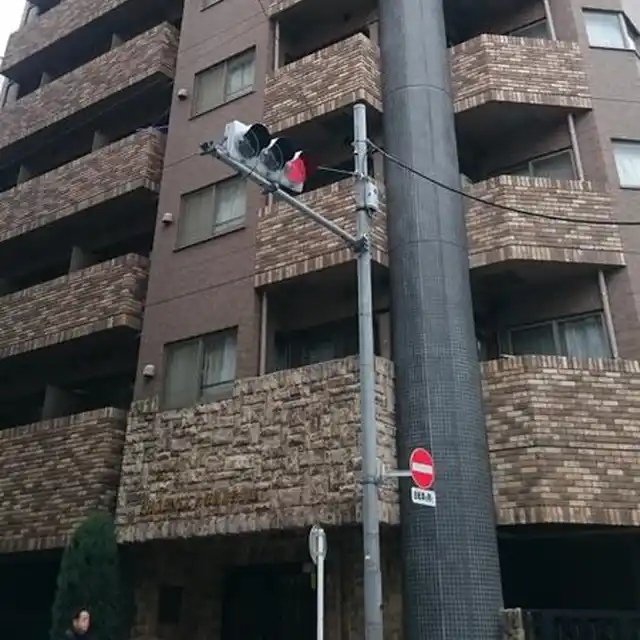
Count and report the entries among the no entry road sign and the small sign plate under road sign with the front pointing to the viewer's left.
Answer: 0

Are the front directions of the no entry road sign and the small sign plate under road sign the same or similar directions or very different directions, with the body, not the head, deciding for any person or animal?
same or similar directions

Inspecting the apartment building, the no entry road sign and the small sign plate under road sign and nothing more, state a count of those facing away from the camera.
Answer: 0

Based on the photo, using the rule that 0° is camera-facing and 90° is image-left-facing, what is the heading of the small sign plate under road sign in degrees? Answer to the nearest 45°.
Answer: approximately 315°

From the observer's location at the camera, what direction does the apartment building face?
facing the viewer and to the left of the viewer

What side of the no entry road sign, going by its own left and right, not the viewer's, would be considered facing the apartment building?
back
